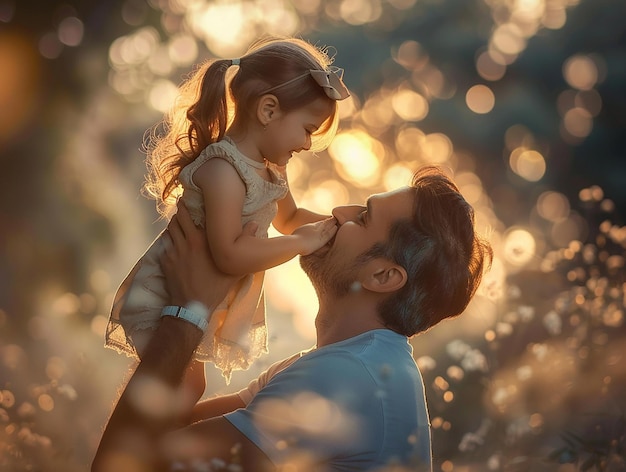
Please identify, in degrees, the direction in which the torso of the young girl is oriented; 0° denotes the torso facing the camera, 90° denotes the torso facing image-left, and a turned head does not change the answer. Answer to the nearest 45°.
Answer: approximately 270°

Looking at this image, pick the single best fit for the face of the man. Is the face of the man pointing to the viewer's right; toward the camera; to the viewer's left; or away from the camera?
to the viewer's left

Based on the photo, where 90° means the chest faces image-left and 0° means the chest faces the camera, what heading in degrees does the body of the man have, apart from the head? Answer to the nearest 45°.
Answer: approximately 90°

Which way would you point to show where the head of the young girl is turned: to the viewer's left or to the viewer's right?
to the viewer's right
